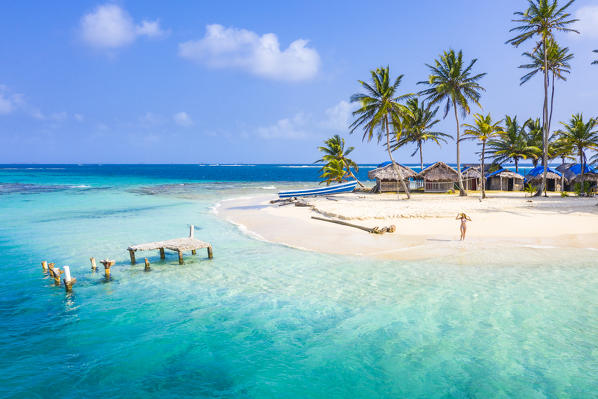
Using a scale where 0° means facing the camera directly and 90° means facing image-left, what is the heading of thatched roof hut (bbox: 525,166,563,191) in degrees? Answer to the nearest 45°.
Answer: approximately 0°

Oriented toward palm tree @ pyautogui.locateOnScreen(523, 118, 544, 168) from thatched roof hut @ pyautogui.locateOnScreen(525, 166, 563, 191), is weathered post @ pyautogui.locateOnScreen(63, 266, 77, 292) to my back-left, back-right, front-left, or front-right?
back-left

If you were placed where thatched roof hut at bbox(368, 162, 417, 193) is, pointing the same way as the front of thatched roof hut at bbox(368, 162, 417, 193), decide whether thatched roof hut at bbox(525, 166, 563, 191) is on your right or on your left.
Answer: on your left

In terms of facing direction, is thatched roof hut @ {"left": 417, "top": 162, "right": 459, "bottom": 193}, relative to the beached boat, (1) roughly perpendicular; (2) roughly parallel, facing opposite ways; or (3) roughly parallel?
roughly perpendicular

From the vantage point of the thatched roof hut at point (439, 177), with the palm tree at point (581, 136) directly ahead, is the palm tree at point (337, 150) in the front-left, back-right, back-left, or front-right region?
back-left

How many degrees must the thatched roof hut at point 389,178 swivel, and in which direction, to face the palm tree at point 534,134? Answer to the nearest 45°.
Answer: approximately 135° to its left
